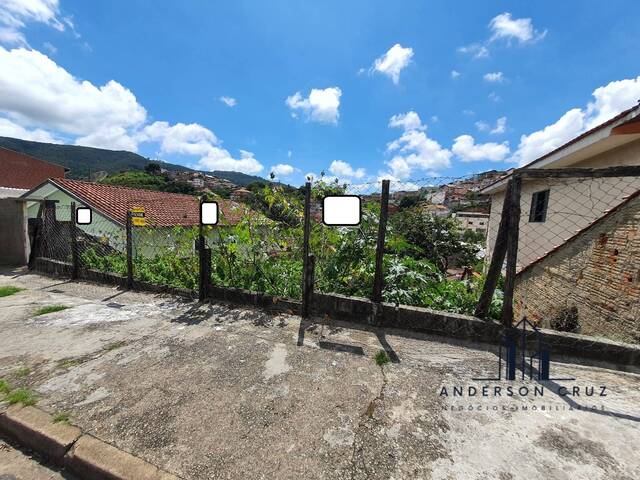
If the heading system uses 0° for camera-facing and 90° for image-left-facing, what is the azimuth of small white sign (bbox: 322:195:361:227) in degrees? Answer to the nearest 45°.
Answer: approximately 0°

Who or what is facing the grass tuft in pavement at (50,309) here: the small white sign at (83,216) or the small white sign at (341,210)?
the small white sign at (83,216)

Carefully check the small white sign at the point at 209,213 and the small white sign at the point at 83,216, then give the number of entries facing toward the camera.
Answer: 2

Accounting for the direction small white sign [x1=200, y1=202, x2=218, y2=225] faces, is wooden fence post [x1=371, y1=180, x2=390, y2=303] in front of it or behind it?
in front

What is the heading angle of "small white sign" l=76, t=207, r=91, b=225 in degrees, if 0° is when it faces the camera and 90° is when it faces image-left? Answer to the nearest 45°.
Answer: approximately 0°

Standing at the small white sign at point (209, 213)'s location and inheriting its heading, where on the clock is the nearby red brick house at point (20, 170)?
The nearby red brick house is roughly at 5 o'clock from the small white sign.

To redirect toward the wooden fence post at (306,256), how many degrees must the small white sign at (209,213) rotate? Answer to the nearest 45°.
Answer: approximately 45° to its left

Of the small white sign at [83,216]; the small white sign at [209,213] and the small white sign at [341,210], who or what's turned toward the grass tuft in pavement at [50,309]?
the small white sign at [83,216]

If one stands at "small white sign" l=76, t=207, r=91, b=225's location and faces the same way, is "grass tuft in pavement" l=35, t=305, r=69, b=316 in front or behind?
in front

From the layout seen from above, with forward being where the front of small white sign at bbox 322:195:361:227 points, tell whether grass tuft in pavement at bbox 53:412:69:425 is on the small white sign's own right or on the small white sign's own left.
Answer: on the small white sign's own right

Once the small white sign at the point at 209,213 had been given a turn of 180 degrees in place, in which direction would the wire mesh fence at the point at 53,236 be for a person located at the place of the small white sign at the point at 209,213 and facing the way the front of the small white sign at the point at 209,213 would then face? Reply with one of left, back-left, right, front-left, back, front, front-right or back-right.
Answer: front-left
